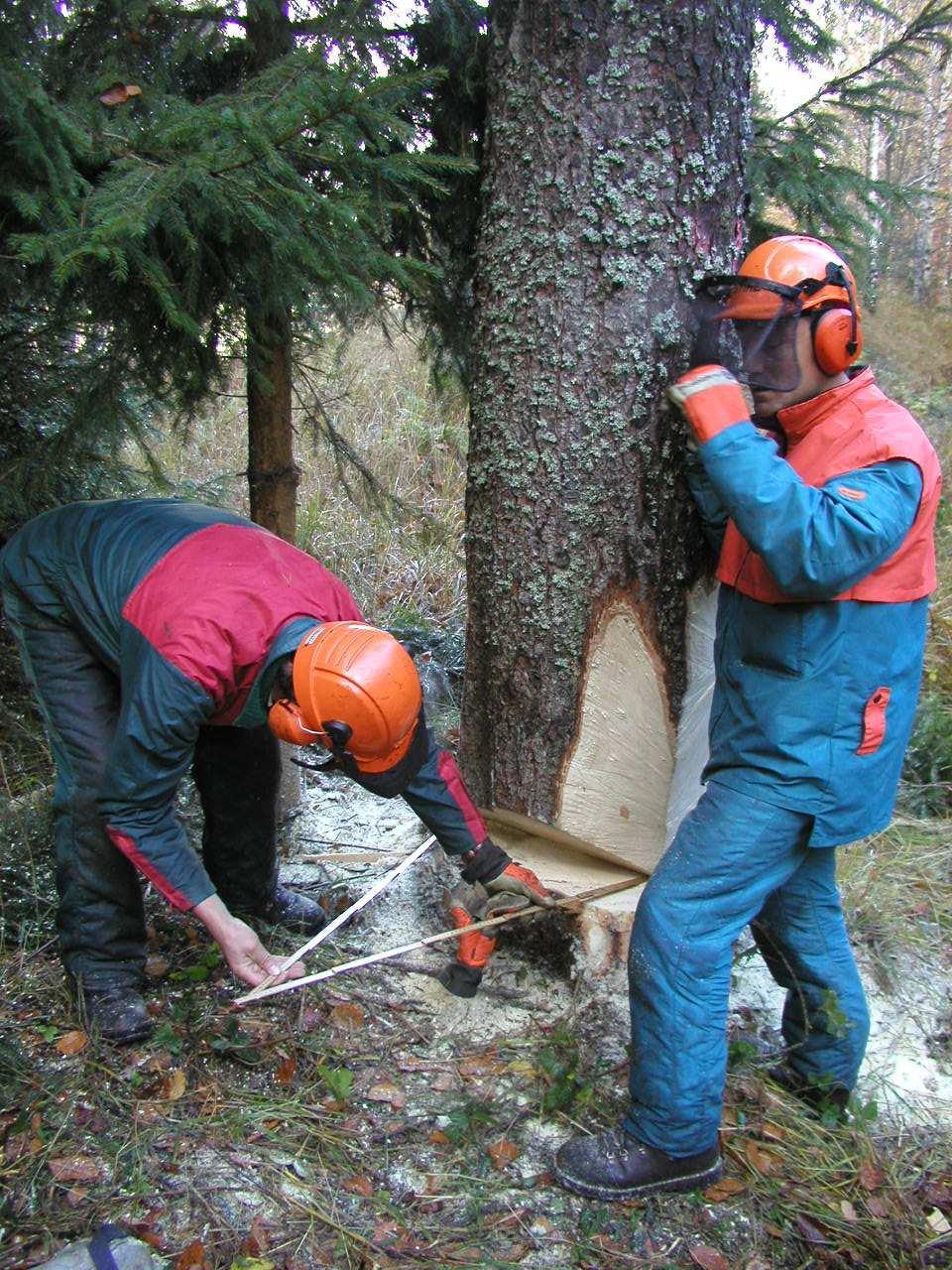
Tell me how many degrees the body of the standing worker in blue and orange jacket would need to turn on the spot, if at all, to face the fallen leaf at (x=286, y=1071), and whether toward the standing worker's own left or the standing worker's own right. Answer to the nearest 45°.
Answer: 0° — they already face it

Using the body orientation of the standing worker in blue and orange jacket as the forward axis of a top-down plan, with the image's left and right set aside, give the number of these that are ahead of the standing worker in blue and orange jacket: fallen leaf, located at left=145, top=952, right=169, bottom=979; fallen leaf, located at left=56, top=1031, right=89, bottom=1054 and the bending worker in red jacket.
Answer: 3

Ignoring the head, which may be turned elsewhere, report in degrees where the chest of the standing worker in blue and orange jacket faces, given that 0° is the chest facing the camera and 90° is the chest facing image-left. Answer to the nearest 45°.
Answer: approximately 90°

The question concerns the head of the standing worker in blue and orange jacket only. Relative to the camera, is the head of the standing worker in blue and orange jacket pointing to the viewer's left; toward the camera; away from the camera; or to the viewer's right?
to the viewer's left

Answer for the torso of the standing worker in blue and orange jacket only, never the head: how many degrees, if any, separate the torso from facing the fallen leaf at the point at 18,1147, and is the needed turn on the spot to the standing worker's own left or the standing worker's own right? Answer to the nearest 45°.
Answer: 0° — they already face it

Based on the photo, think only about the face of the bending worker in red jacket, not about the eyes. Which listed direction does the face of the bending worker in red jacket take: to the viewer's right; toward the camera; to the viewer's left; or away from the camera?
to the viewer's right

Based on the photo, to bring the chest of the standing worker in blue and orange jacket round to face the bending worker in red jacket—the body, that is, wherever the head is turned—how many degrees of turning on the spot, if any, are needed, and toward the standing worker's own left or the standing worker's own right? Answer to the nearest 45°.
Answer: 0° — they already face them

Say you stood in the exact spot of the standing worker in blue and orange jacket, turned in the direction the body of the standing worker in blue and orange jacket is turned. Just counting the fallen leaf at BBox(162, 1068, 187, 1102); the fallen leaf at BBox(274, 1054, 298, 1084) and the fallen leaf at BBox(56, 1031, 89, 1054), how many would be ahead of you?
3
